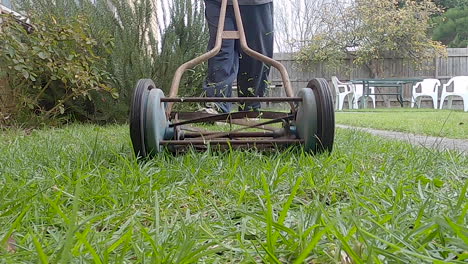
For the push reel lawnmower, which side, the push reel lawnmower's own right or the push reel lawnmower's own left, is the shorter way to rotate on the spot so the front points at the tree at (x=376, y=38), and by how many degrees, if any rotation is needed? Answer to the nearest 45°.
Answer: approximately 180°

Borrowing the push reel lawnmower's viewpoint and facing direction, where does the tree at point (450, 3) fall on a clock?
The tree is roughly at 7 o'clock from the push reel lawnmower.

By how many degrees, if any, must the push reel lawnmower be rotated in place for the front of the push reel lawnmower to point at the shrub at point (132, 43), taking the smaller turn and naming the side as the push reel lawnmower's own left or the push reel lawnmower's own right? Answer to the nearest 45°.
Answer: approximately 180°

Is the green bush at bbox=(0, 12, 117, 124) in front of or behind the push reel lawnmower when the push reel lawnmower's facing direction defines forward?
behind

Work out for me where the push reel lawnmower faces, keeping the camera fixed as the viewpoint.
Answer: facing the viewer

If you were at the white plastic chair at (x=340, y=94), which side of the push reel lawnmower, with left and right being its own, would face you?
back

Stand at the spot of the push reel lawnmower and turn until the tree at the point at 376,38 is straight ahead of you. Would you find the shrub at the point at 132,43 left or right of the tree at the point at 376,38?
left

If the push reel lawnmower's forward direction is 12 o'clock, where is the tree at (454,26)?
The tree is roughly at 7 o'clock from the push reel lawnmower.

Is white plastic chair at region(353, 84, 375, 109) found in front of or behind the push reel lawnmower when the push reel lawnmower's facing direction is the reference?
behind
